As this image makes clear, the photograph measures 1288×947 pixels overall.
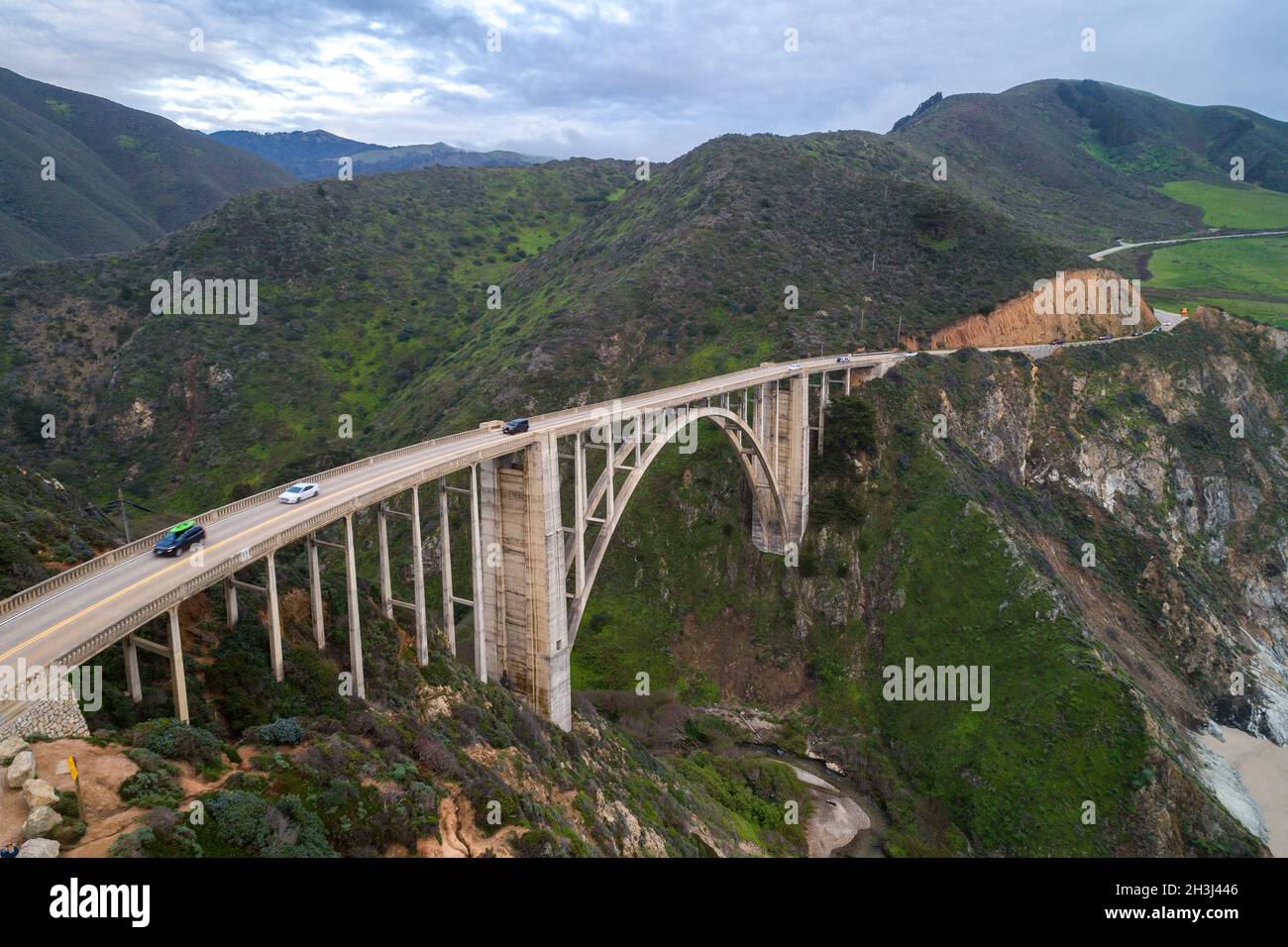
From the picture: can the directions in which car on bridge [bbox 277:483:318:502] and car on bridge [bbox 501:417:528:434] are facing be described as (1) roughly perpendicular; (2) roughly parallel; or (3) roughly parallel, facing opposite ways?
roughly parallel

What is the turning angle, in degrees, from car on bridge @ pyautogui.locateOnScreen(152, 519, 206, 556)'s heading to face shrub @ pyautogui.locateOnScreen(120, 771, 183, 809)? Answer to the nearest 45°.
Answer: approximately 45° to its left

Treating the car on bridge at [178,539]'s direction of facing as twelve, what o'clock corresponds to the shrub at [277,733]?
The shrub is roughly at 10 o'clock from the car on bridge.

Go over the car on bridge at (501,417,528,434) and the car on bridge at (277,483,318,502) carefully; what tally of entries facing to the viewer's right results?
0

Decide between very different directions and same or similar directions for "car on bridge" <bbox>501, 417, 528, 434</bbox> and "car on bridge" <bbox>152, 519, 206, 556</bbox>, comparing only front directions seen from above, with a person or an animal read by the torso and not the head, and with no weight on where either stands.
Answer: same or similar directions

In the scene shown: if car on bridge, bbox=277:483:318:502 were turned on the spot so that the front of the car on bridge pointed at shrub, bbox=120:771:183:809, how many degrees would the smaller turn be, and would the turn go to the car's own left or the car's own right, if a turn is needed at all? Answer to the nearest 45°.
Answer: approximately 45° to the car's own left

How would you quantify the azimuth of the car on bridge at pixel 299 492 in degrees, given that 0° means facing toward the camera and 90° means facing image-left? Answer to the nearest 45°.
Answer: approximately 45°

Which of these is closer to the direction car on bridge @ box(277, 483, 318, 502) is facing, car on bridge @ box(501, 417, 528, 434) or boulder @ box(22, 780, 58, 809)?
the boulder

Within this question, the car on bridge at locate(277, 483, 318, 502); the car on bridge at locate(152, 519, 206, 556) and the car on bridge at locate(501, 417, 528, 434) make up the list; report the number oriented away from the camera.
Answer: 0

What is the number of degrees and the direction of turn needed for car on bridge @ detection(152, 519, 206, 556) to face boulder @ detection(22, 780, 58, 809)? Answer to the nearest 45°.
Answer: approximately 45° to its left

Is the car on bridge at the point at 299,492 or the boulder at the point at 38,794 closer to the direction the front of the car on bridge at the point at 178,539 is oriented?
the boulder

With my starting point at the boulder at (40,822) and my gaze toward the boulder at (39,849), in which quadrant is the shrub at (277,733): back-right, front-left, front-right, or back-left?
back-left

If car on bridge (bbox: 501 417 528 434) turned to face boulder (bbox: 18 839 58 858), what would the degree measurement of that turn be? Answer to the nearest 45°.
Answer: approximately 45° to its left

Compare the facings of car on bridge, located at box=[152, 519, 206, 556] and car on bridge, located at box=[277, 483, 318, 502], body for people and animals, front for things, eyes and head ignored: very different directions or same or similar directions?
same or similar directions

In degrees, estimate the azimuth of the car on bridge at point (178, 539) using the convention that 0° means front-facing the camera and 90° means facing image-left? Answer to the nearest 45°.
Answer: approximately 45°
